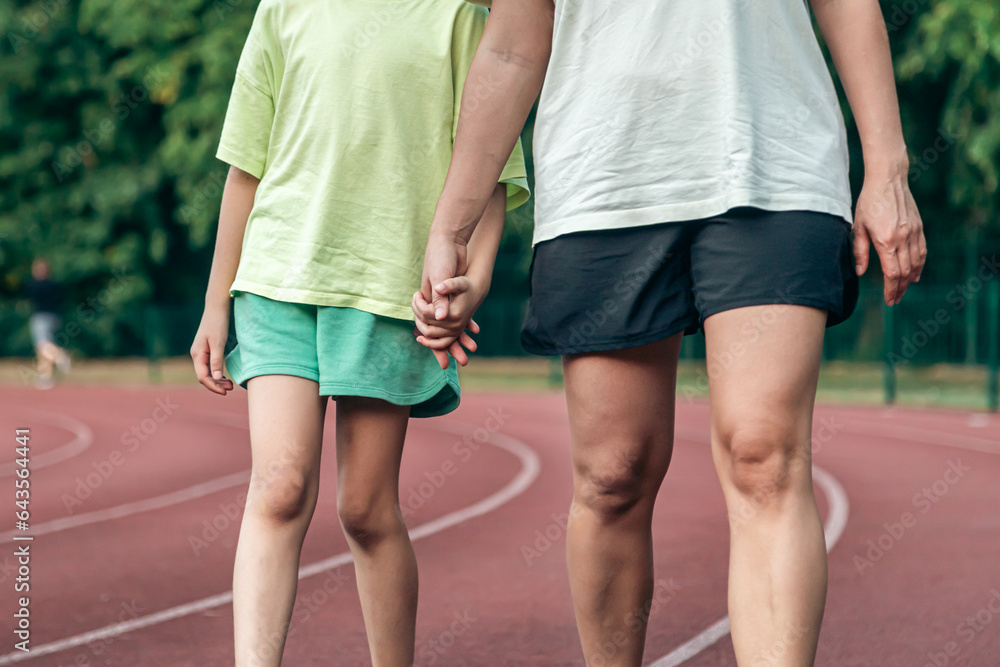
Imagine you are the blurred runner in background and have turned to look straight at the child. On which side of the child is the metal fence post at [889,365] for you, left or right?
left

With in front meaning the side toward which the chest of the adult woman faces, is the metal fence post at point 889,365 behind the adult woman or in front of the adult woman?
behind

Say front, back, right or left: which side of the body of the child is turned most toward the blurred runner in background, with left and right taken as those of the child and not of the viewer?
back

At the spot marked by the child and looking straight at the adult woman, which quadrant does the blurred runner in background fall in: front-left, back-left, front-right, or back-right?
back-left

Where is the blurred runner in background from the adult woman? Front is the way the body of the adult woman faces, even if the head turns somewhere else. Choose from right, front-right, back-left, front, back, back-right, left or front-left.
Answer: back-right

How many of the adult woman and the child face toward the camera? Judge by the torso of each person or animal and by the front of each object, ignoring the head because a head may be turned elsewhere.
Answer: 2

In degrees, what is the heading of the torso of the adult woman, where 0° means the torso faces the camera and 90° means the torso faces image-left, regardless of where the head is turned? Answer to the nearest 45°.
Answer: approximately 0°

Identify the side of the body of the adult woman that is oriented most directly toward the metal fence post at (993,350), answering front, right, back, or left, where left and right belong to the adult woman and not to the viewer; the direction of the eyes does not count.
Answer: back

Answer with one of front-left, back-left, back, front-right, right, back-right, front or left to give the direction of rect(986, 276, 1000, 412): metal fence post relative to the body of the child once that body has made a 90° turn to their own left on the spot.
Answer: front-left
